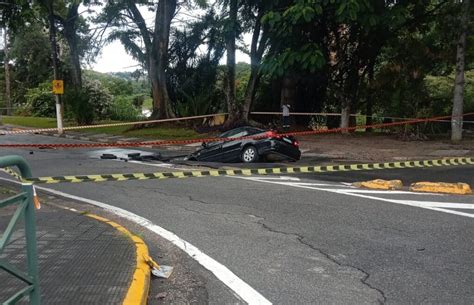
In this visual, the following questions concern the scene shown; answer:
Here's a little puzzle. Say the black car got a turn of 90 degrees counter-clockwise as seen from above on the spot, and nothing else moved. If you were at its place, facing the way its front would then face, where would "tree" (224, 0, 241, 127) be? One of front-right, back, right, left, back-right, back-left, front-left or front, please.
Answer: back-right

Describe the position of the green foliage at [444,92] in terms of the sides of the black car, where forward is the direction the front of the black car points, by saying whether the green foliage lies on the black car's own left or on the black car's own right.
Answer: on the black car's own right

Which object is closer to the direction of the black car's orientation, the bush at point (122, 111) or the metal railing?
the bush

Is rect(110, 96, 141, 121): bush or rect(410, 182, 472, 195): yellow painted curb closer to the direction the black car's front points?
the bush

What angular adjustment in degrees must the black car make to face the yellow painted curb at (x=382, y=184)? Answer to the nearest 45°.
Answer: approximately 180°

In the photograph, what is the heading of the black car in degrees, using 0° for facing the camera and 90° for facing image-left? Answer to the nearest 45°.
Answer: approximately 135°

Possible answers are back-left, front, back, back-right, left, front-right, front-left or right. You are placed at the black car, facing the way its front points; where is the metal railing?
back-left

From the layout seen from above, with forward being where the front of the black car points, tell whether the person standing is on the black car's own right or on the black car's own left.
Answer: on the black car's own right

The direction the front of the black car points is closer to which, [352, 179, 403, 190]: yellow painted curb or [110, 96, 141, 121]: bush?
the bush

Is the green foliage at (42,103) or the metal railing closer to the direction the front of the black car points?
the green foliage

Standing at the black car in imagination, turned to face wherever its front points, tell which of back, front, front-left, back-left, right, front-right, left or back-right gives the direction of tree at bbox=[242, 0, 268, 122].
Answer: front-right
